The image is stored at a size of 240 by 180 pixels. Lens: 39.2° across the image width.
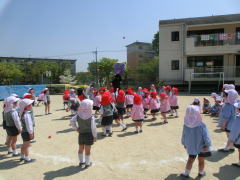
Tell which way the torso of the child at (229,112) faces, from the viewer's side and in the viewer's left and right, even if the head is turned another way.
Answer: facing to the left of the viewer

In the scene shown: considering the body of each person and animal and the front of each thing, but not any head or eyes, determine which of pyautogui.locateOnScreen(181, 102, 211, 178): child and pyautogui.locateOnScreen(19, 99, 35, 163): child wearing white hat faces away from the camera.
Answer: the child

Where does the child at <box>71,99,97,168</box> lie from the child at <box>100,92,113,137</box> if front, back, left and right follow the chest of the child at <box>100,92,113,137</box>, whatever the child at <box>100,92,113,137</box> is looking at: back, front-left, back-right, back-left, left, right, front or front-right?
back

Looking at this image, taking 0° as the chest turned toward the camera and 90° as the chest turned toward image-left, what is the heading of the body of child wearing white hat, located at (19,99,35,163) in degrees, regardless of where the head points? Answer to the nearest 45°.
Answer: approximately 270°

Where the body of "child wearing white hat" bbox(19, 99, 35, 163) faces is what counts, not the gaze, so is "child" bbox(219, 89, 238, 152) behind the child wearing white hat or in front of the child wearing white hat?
in front

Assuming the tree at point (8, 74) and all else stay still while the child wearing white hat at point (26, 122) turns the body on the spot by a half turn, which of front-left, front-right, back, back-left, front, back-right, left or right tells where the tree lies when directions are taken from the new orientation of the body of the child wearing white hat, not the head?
right

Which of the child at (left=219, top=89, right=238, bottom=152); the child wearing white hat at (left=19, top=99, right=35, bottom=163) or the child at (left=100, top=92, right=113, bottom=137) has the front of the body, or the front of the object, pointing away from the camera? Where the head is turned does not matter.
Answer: the child at (left=100, top=92, right=113, bottom=137)

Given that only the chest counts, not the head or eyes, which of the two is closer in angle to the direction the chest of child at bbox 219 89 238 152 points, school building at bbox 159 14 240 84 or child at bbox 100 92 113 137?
the child

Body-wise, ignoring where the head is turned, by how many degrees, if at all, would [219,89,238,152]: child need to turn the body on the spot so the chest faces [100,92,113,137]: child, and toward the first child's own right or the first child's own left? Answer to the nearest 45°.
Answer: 0° — they already face them

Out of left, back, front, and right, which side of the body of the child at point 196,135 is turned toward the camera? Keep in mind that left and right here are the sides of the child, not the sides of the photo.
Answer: back

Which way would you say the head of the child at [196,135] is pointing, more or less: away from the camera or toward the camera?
away from the camera

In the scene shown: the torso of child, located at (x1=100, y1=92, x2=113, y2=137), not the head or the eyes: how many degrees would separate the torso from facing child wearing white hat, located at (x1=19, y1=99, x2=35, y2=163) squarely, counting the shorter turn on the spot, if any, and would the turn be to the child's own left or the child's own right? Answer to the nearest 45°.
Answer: approximately 135° to the child's own left

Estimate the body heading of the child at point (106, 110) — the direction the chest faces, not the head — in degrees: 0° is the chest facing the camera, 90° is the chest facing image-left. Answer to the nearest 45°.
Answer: approximately 180°

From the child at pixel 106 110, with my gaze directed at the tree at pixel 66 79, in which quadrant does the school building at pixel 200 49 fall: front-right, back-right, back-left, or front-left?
front-right

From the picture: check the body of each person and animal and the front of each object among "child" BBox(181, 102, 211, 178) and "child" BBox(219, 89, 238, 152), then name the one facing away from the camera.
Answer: "child" BBox(181, 102, 211, 178)

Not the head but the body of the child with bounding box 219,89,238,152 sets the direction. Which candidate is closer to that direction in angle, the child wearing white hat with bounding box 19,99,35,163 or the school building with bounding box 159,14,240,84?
the child wearing white hat
